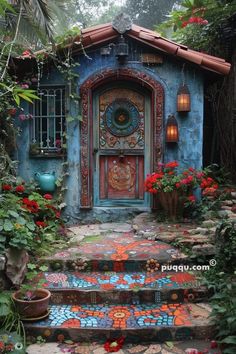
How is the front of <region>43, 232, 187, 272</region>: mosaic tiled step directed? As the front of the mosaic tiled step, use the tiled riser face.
toward the camera

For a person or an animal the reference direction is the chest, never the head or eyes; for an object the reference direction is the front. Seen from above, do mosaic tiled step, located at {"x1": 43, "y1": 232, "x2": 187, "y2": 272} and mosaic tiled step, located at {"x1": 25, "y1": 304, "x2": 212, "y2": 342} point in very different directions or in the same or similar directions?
same or similar directions

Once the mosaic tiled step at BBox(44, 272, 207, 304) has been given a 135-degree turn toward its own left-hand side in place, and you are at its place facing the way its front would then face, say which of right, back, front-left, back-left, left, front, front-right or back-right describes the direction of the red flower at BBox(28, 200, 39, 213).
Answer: left

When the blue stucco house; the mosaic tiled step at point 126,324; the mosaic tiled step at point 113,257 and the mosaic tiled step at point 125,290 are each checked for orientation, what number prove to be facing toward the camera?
4

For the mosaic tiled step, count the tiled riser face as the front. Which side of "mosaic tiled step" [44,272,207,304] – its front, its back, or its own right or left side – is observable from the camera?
front

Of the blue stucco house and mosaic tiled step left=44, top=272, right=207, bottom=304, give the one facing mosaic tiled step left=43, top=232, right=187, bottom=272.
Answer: the blue stucco house

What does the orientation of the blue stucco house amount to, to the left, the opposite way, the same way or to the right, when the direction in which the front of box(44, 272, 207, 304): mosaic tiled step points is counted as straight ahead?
the same way

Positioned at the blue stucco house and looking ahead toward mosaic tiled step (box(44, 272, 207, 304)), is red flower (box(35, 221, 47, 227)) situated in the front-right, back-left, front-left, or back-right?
front-right

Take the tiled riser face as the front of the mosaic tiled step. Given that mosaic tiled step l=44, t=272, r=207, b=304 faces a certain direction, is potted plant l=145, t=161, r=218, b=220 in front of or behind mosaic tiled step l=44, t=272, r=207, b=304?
behind

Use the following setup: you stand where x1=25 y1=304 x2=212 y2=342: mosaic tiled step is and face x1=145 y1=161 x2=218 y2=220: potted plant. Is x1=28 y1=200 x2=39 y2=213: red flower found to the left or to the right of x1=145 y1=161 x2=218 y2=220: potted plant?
left

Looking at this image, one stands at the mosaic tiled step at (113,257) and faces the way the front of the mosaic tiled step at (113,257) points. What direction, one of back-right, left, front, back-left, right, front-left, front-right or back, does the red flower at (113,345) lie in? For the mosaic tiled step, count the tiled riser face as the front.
front

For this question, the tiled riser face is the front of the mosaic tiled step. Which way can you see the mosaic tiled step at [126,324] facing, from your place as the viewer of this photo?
facing the viewer

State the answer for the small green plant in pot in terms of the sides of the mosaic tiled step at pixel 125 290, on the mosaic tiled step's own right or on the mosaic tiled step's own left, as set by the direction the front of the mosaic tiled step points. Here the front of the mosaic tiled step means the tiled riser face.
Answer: on the mosaic tiled step's own right

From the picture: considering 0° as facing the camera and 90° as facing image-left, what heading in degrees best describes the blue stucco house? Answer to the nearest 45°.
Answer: approximately 0°

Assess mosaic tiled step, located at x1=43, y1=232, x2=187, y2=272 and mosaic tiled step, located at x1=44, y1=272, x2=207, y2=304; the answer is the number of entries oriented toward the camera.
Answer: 2

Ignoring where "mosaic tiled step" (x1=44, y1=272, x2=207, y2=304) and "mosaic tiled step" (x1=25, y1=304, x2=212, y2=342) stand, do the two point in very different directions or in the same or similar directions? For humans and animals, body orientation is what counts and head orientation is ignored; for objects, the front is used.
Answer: same or similar directions
